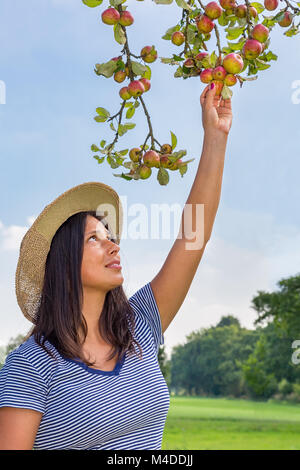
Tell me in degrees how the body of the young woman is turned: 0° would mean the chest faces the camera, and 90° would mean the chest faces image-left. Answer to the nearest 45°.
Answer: approximately 315°

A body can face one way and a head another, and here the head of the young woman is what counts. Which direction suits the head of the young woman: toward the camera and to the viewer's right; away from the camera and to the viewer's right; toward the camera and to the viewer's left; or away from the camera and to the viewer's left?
toward the camera and to the viewer's right
